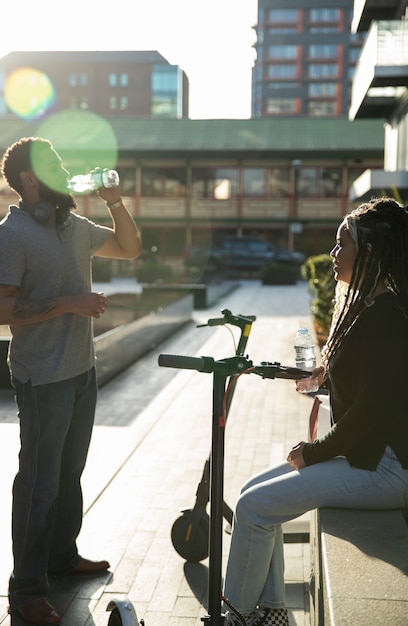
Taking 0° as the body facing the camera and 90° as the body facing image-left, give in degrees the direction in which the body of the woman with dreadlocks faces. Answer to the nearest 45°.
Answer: approximately 90°

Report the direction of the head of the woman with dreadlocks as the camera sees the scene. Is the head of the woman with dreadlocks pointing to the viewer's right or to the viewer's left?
to the viewer's left
